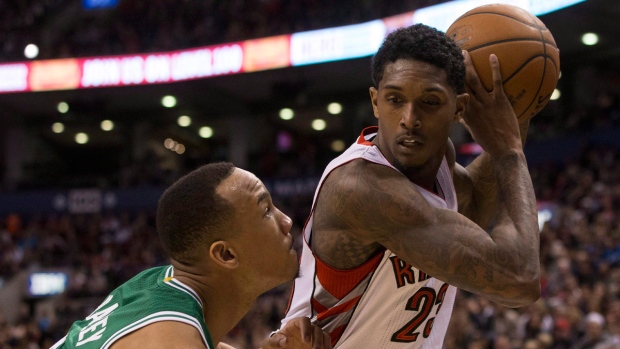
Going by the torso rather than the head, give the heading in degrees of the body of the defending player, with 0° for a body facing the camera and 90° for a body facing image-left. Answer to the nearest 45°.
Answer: approximately 270°

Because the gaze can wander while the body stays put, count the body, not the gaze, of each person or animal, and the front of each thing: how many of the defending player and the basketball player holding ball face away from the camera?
0

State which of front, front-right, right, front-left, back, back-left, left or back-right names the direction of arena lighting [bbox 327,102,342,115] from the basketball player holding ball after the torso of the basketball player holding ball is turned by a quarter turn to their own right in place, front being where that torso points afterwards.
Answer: back-right

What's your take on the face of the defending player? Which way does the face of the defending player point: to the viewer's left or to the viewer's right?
to the viewer's right

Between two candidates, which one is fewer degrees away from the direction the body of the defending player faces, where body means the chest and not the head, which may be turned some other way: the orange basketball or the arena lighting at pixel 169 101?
the orange basketball

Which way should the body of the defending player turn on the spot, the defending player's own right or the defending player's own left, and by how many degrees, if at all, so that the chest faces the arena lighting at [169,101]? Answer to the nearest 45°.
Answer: approximately 90° to the defending player's own left

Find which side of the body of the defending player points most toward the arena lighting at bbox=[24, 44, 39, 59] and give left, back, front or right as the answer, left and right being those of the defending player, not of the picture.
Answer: left

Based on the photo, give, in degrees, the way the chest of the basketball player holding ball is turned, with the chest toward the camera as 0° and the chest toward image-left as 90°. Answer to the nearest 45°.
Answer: approximately 315°

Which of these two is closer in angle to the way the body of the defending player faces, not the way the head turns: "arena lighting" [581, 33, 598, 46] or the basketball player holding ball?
the basketball player holding ball

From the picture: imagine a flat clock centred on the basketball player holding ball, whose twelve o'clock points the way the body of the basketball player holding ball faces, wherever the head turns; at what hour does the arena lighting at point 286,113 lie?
The arena lighting is roughly at 7 o'clock from the basketball player holding ball.

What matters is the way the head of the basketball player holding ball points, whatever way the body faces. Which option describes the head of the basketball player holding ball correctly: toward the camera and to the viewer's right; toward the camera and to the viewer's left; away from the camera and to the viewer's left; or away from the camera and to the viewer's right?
toward the camera and to the viewer's left

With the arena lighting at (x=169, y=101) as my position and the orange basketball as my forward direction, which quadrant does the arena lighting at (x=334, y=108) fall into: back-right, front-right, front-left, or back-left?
front-left

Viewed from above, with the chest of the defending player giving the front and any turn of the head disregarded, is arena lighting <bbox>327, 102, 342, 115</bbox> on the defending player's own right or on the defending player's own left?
on the defending player's own left
